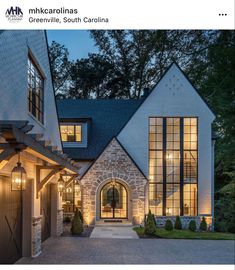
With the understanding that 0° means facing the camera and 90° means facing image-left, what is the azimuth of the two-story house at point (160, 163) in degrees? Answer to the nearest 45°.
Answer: approximately 0°
